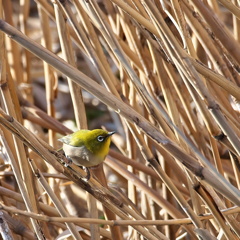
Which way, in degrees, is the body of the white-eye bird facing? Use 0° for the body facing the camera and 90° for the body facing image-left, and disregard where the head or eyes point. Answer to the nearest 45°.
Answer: approximately 270°
